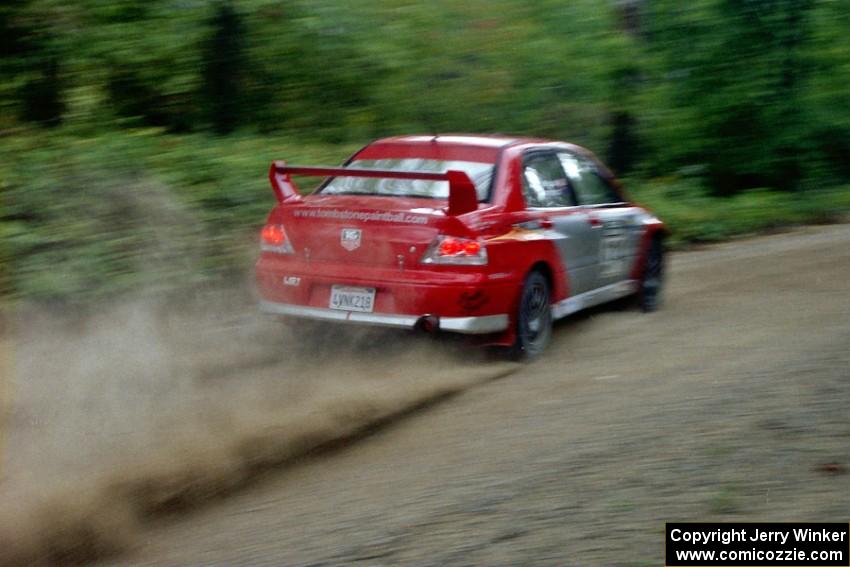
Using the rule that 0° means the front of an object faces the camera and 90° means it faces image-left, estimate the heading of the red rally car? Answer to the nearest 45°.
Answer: approximately 225°
